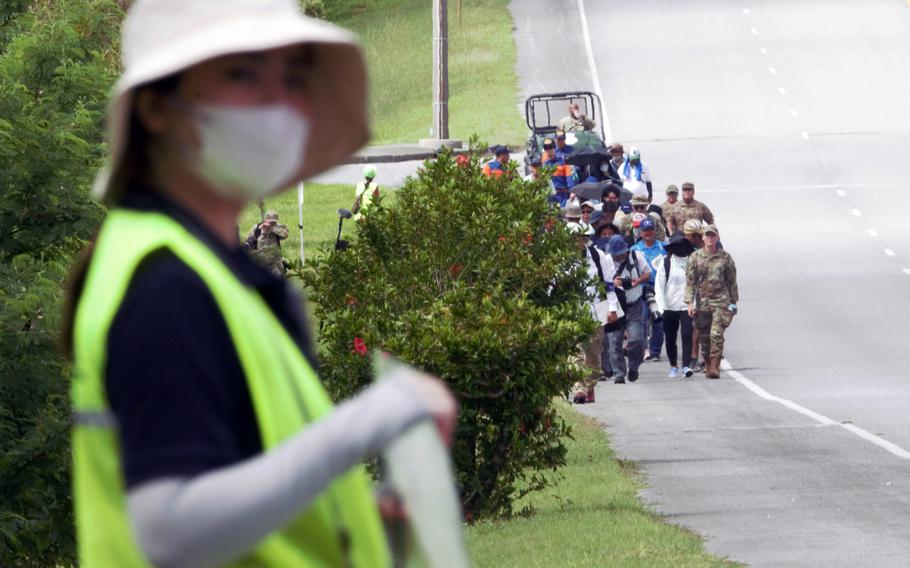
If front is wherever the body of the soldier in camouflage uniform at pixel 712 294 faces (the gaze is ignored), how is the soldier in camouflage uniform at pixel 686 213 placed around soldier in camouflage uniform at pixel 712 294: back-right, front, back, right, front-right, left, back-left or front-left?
back

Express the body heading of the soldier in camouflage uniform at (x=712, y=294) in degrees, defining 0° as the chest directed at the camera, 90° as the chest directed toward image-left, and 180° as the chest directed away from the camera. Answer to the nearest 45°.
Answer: approximately 0°

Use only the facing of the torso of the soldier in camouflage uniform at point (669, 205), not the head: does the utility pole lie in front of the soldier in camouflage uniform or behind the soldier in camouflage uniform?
behind

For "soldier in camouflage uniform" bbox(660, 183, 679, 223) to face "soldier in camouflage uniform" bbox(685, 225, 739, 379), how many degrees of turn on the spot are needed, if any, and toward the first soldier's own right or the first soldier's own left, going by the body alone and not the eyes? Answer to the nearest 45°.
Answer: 0° — they already face them

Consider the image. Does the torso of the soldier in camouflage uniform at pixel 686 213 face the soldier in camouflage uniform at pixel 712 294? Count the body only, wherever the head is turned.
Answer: yes

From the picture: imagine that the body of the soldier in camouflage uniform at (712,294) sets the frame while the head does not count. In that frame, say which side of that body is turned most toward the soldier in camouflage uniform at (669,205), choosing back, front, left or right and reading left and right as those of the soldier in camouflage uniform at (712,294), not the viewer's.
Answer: back
